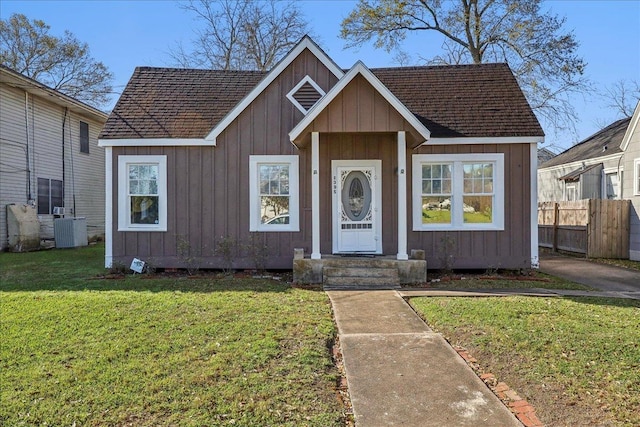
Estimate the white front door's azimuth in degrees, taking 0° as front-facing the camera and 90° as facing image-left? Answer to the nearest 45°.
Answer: approximately 0°

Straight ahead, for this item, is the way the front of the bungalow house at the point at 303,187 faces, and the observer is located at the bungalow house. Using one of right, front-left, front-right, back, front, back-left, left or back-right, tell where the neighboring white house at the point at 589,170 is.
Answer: back-left

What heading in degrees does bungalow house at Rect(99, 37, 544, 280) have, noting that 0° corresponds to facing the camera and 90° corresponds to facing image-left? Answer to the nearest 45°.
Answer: approximately 0°

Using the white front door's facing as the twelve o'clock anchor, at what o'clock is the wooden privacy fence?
The wooden privacy fence is roughly at 8 o'clock from the white front door.

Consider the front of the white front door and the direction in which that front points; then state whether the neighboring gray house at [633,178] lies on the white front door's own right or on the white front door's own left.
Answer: on the white front door's own left

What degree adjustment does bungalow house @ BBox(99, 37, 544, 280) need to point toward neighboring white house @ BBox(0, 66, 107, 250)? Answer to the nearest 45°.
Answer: approximately 135° to its right

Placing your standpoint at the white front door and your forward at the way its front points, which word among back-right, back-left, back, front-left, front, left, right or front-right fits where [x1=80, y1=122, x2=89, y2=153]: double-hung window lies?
back-right

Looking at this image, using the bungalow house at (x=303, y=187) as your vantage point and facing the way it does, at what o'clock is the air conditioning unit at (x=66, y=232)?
The air conditioning unit is roughly at 4 o'clock from the bungalow house.

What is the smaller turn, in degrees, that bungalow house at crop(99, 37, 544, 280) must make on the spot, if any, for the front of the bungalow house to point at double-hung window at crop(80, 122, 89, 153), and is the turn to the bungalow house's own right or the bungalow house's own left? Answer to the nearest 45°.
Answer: approximately 135° to the bungalow house's own right

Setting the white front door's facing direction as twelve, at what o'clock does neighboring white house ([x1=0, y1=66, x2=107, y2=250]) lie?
The neighboring white house is roughly at 4 o'clock from the white front door.
